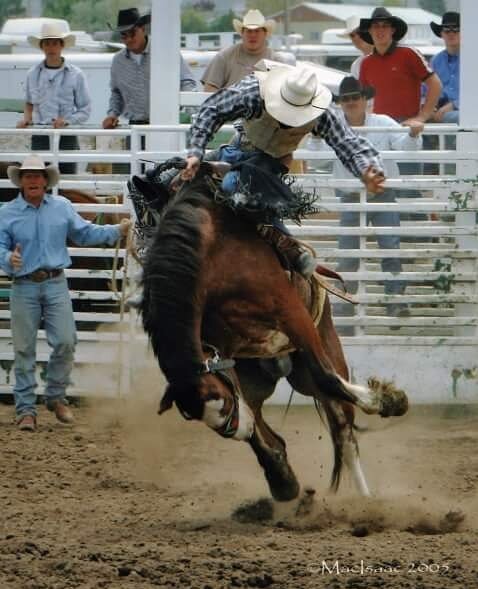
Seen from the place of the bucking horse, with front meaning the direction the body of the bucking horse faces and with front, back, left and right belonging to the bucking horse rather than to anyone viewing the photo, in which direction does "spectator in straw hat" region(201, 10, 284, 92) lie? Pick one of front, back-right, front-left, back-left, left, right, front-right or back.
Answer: back-right

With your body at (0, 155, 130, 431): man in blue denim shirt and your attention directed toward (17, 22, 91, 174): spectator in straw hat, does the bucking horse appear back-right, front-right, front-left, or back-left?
back-right

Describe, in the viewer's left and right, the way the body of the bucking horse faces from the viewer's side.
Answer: facing the viewer and to the left of the viewer

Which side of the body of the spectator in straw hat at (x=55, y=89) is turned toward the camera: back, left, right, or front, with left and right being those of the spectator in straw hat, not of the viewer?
front

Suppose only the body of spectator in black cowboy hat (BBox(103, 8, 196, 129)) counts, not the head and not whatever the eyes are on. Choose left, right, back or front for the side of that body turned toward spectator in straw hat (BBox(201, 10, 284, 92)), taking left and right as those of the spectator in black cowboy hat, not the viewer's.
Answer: left

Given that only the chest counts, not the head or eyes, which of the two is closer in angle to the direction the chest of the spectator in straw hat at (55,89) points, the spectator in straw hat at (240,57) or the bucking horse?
the bucking horse

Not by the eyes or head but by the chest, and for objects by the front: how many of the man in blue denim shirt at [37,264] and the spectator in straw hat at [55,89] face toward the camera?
2

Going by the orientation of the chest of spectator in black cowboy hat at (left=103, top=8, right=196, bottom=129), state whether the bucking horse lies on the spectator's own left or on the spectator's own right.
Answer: on the spectator's own left

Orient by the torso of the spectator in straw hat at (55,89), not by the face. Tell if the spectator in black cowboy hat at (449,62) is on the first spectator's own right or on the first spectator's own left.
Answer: on the first spectator's own left

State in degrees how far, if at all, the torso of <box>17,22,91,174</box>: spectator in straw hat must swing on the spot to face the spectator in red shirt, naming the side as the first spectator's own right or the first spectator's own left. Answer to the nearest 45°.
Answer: approximately 90° to the first spectator's own left
